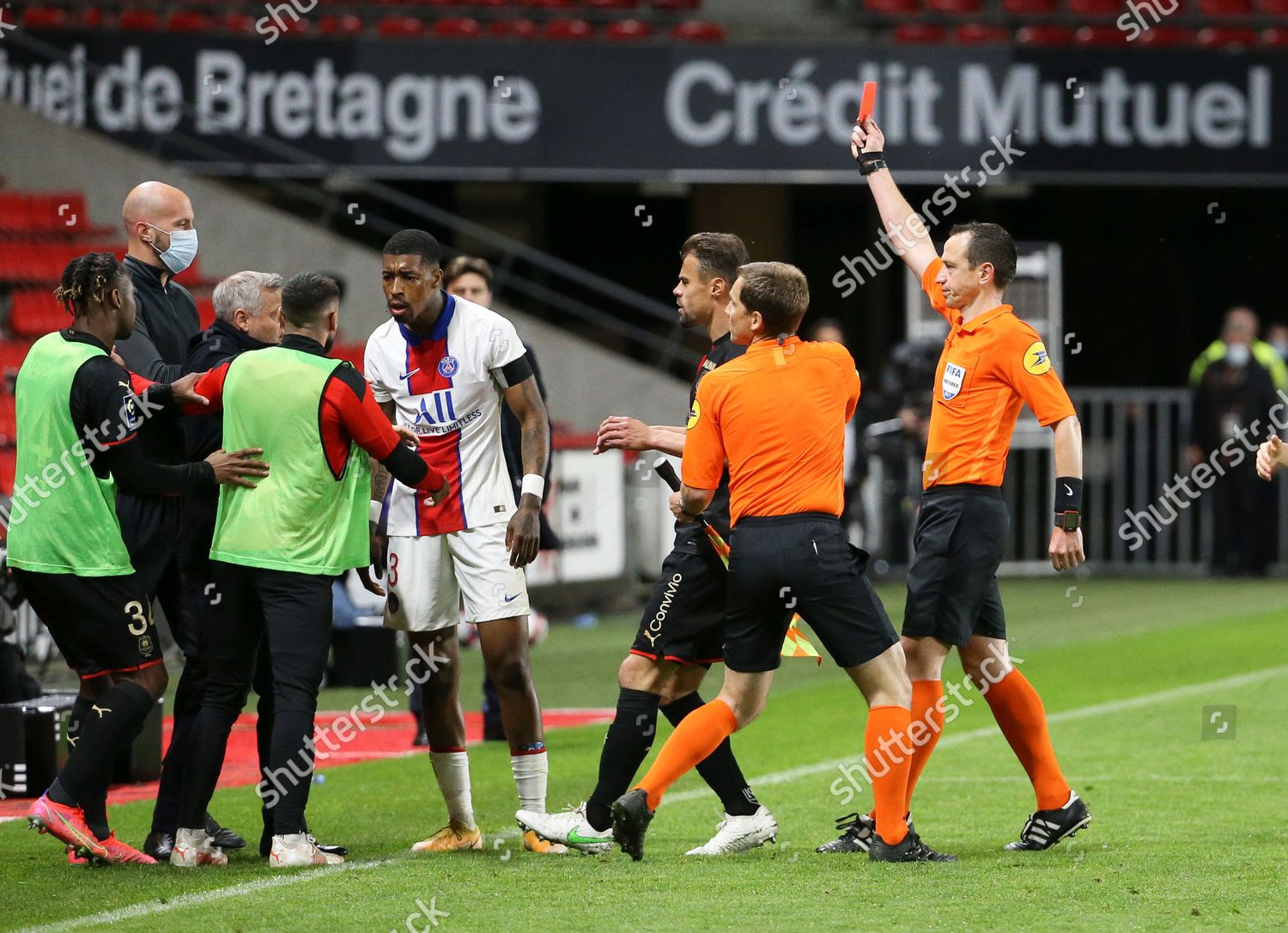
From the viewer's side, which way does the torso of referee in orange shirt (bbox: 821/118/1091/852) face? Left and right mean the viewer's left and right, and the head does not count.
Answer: facing the viewer and to the left of the viewer

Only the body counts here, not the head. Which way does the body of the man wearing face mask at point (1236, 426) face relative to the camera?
toward the camera

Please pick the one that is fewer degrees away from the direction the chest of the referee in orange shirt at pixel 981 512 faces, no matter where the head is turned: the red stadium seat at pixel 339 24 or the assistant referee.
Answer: the assistant referee

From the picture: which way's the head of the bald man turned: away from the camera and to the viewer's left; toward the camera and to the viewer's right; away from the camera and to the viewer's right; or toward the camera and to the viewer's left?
toward the camera and to the viewer's right

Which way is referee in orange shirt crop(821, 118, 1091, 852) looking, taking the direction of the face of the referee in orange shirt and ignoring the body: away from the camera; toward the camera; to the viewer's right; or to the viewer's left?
to the viewer's left

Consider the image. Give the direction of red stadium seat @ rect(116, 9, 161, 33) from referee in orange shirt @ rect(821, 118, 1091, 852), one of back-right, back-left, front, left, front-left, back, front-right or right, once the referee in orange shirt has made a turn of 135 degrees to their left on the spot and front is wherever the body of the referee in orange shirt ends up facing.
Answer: back-left

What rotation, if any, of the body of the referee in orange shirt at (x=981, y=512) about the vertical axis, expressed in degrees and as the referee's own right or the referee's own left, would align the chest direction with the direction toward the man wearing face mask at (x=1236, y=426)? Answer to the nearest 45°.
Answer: approximately 135° to the referee's own right

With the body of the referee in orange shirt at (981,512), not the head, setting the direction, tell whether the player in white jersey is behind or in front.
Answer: in front

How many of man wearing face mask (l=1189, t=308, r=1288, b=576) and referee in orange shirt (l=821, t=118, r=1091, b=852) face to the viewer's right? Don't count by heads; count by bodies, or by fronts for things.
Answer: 0

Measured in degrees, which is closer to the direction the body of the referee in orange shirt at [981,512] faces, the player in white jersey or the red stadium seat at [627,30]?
the player in white jersey

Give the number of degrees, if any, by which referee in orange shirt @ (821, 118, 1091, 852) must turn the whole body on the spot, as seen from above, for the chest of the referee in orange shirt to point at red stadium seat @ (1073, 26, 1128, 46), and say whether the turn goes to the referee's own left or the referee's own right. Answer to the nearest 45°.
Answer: approximately 135° to the referee's own right

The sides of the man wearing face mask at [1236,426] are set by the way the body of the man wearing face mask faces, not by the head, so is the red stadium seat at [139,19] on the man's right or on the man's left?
on the man's right

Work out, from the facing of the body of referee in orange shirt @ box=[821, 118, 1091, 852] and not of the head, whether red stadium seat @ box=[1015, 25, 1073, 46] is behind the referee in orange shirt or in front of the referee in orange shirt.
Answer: behind
